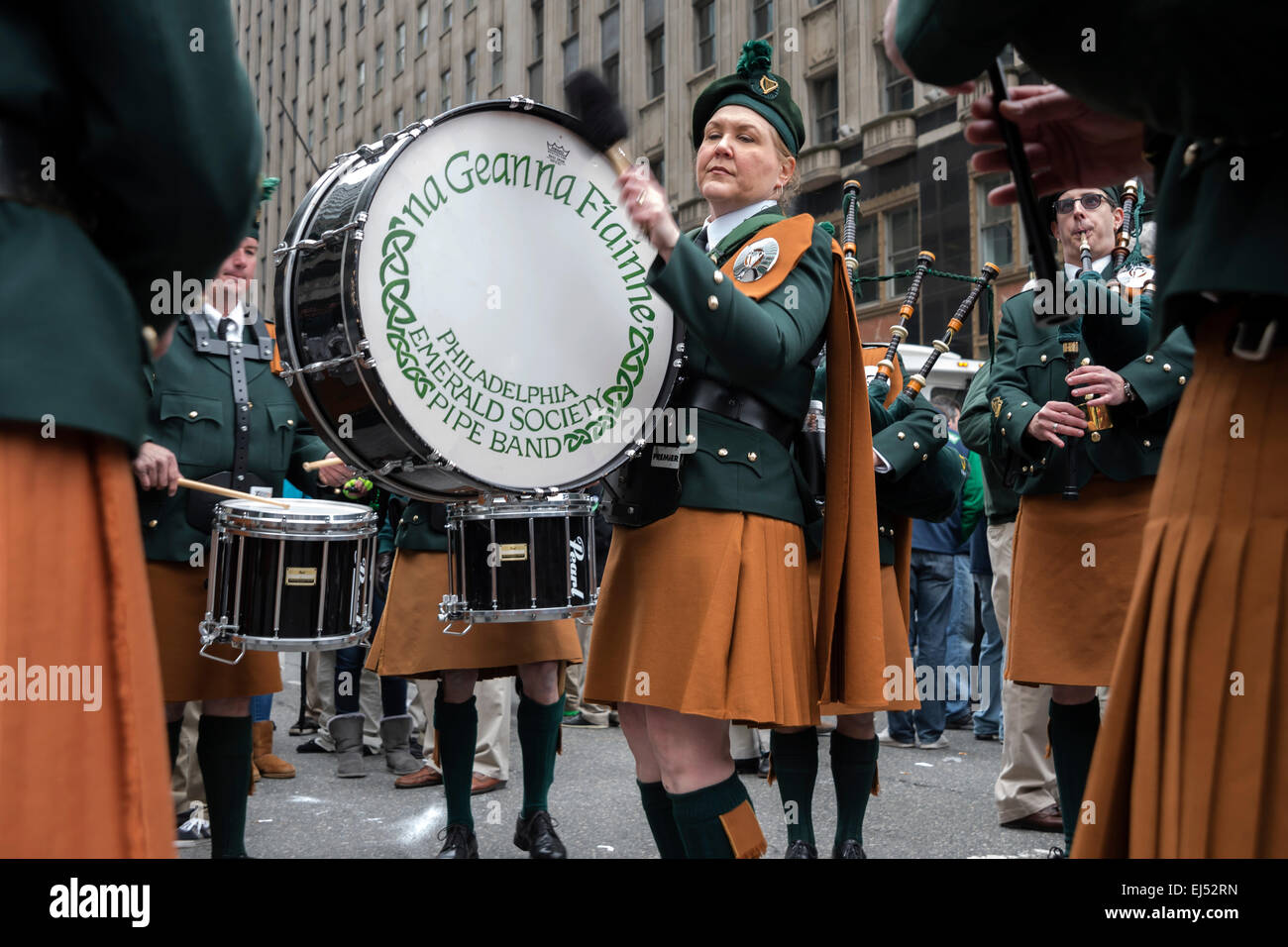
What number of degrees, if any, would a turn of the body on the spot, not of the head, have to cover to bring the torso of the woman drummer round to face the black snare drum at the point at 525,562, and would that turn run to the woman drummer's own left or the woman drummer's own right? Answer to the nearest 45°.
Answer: approximately 90° to the woman drummer's own right

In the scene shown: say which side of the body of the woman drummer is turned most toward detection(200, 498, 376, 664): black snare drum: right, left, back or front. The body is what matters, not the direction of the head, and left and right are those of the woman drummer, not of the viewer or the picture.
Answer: right

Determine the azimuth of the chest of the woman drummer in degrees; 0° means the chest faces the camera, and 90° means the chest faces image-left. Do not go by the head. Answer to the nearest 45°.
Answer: approximately 45°
